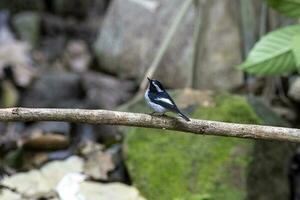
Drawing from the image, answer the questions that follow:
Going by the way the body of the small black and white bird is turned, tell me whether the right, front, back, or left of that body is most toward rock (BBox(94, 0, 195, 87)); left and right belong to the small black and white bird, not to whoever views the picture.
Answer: right

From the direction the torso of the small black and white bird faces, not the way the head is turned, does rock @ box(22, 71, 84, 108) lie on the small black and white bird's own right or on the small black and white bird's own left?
on the small black and white bird's own right

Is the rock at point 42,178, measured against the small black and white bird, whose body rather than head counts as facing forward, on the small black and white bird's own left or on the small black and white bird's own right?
on the small black and white bird's own right

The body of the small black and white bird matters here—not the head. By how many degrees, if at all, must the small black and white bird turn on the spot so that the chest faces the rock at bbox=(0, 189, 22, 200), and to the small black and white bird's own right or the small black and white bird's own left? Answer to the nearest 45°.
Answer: approximately 45° to the small black and white bird's own right

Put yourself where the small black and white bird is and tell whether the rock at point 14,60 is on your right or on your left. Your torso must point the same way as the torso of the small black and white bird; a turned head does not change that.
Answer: on your right

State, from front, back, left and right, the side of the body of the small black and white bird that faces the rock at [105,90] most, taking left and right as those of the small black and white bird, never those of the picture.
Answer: right

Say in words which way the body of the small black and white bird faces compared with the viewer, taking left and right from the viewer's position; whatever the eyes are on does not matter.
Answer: facing to the left of the viewer

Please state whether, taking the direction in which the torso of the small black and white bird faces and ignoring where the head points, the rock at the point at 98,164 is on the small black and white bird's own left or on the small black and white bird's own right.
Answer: on the small black and white bird's own right

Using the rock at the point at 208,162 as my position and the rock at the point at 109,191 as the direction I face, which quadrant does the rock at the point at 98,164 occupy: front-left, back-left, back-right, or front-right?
front-right
